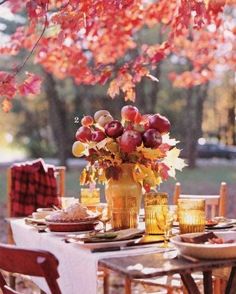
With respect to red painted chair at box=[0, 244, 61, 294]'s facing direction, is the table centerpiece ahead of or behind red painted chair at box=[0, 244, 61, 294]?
ahead

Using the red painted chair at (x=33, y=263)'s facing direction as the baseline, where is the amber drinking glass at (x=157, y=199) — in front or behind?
in front

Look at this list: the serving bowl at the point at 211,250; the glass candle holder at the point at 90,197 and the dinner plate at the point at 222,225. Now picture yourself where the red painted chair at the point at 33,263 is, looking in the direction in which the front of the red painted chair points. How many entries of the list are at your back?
0

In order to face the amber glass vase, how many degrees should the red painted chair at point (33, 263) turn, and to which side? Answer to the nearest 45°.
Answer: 0° — it already faces it

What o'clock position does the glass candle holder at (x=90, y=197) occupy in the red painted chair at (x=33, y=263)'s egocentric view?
The glass candle holder is roughly at 11 o'clock from the red painted chair.

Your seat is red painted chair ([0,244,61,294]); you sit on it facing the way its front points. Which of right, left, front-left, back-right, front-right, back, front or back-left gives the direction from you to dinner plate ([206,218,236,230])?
front

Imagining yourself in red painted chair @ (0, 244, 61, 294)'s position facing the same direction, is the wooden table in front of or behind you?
in front

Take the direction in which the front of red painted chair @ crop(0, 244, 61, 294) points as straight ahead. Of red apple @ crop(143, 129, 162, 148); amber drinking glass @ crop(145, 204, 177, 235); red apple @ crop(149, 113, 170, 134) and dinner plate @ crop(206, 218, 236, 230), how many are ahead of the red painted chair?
4

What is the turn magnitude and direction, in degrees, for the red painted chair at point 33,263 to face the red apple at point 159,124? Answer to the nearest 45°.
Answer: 0° — it already faces it

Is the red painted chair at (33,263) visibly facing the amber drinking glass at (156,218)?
yes

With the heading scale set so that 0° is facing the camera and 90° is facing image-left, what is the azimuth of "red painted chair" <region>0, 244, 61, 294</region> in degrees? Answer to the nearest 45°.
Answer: approximately 225°
